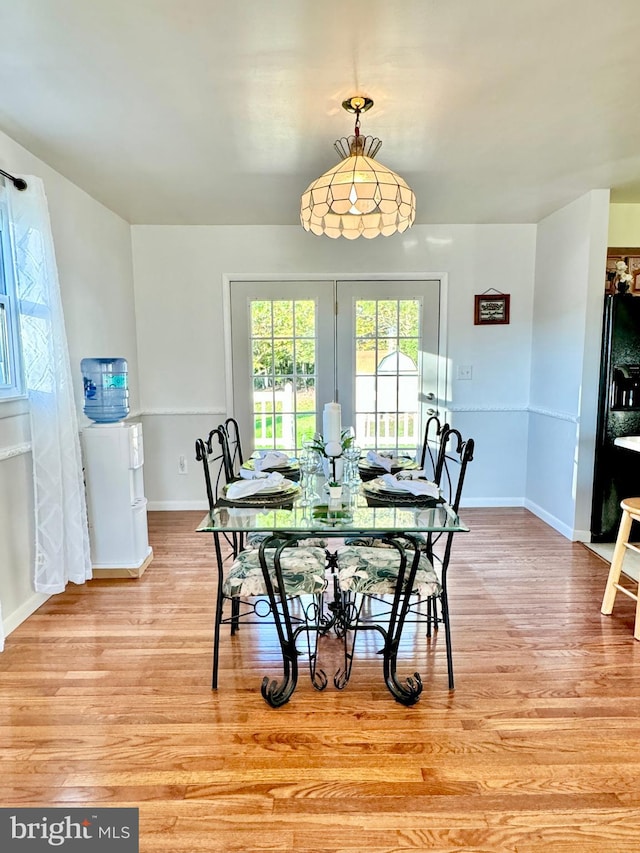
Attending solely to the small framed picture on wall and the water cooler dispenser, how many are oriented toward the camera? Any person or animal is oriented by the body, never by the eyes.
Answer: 1

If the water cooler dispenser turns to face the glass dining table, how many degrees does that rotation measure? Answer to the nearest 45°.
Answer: approximately 45° to its right

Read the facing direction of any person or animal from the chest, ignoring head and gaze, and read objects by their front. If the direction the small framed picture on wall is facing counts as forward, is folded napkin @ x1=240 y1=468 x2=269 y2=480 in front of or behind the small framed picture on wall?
in front

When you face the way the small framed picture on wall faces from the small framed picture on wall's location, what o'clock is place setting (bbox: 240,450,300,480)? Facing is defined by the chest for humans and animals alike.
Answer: The place setting is roughly at 1 o'clock from the small framed picture on wall.

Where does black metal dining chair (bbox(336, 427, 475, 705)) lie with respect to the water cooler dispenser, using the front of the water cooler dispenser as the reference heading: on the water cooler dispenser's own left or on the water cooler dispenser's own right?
on the water cooler dispenser's own right

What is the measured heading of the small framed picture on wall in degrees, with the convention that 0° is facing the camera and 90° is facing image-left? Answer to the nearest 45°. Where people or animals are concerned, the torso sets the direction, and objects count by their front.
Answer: approximately 0°

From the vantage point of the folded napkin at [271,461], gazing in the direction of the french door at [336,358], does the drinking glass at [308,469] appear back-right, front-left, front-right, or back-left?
back-right

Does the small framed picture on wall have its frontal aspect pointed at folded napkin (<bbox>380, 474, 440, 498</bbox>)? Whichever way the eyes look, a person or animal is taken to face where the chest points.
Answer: yes

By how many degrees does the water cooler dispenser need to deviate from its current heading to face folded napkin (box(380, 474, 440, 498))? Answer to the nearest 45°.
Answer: approximately 45° to its right

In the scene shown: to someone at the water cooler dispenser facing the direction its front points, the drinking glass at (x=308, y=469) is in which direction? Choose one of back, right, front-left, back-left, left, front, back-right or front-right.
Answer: front-right

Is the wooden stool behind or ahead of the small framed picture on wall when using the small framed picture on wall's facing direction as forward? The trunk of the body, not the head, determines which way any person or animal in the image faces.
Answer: ahead

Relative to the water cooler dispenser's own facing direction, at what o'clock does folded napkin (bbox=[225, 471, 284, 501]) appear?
The folded napkin is roughly at 2 o'clock from the water cooler dispenser.

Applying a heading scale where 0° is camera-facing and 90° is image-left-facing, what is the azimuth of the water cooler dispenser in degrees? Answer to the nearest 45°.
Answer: approximately 270°

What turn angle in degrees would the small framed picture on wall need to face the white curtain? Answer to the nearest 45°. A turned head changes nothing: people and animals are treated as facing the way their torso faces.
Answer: approximately 45° to its right

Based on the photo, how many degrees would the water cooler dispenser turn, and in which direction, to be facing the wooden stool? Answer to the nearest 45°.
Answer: approximately 45° to its right
